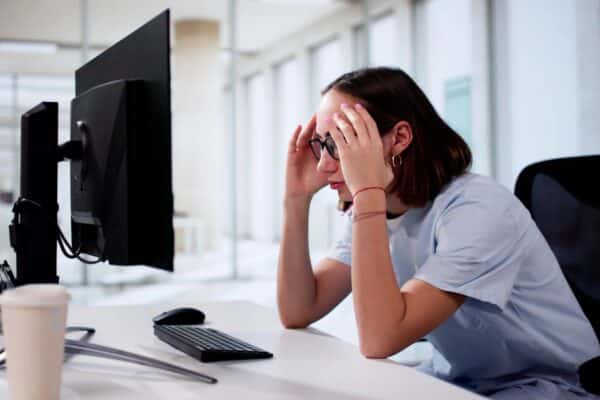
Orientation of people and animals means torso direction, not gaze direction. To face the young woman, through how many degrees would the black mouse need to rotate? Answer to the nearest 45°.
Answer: approximately 180°

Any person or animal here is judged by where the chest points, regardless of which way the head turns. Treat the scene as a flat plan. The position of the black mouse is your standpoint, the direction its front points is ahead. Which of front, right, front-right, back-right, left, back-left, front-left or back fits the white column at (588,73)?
back-right

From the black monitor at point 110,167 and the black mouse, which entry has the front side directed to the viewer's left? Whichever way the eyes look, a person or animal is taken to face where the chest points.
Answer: the black mouse

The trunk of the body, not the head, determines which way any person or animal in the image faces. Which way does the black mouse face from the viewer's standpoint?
to the viewer's left

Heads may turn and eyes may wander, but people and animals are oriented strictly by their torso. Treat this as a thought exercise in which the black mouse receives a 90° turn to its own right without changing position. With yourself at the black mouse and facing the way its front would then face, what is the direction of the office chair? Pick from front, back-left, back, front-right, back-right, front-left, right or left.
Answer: right

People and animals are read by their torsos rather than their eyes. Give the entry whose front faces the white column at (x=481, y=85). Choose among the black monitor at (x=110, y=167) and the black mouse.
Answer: the black monitor

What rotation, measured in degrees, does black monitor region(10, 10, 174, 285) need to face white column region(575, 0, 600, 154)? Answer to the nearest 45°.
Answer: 0° — it already faces it

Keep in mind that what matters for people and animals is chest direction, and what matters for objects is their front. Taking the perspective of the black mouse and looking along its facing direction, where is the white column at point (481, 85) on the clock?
The white column is roughly at 4 o'clock from the black mouse.

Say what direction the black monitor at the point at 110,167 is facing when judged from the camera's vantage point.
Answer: facing away from the viewer and to the right of the viewer

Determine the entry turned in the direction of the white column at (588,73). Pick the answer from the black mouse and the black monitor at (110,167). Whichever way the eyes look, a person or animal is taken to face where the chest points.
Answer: the black monitor

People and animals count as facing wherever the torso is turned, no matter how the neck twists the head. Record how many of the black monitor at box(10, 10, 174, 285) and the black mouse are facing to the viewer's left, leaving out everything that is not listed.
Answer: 1
